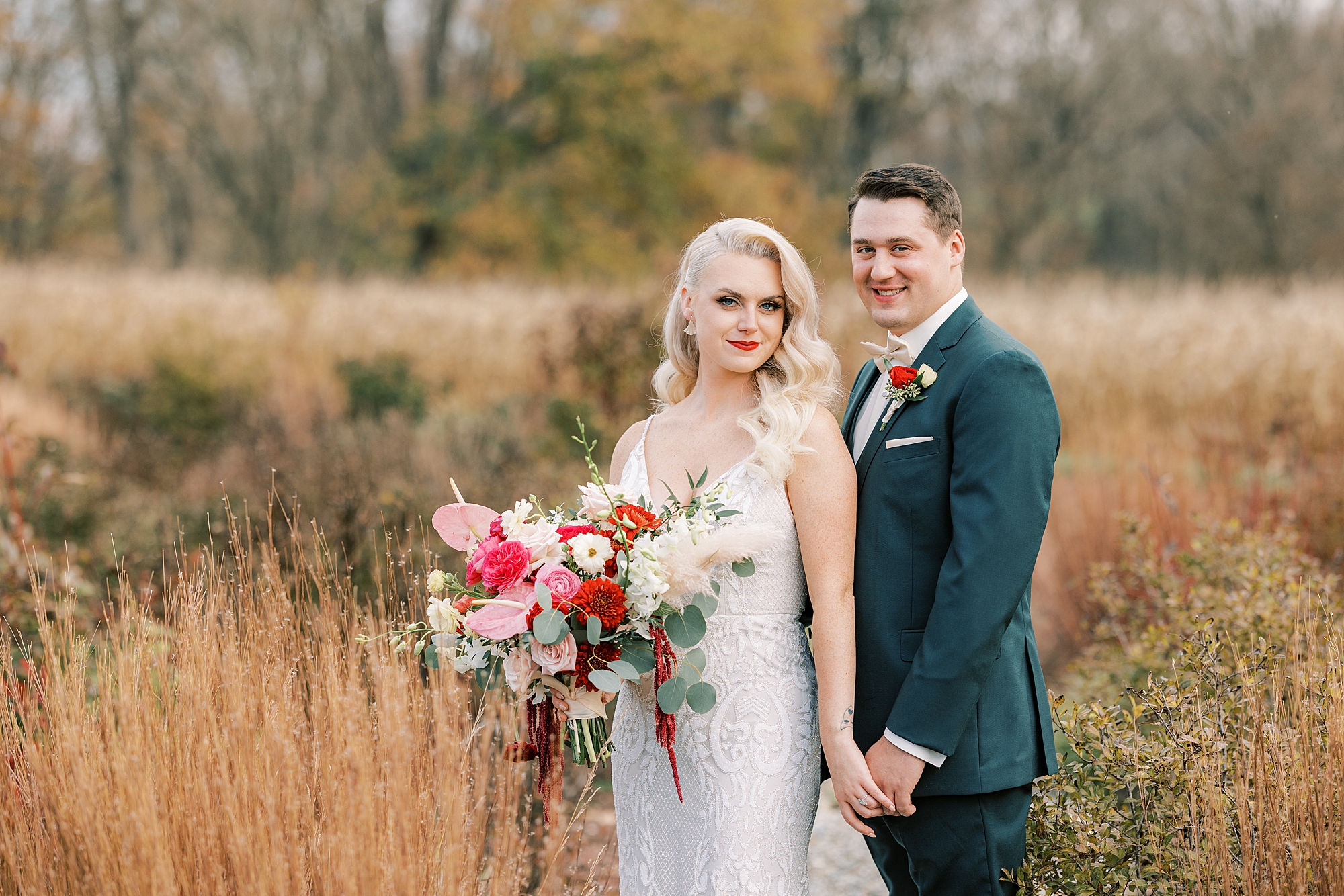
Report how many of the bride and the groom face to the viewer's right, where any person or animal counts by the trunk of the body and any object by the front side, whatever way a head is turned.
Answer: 0

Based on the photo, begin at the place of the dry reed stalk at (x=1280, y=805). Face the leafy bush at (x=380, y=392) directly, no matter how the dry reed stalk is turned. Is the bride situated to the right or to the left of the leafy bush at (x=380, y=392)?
left

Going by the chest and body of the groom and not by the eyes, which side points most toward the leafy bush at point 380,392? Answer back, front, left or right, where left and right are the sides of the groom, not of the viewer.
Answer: right

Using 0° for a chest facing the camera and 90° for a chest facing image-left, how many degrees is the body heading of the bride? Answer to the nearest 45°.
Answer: approximately 45°

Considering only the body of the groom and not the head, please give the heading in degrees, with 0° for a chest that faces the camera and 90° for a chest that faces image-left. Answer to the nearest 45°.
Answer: approximately 45°

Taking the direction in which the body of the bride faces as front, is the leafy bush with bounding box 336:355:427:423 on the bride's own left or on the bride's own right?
on the bride's own right

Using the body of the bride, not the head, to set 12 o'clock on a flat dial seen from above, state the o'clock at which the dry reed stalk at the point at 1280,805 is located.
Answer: The dry reed stalk is roughly at 8 o'clock from the bride.
